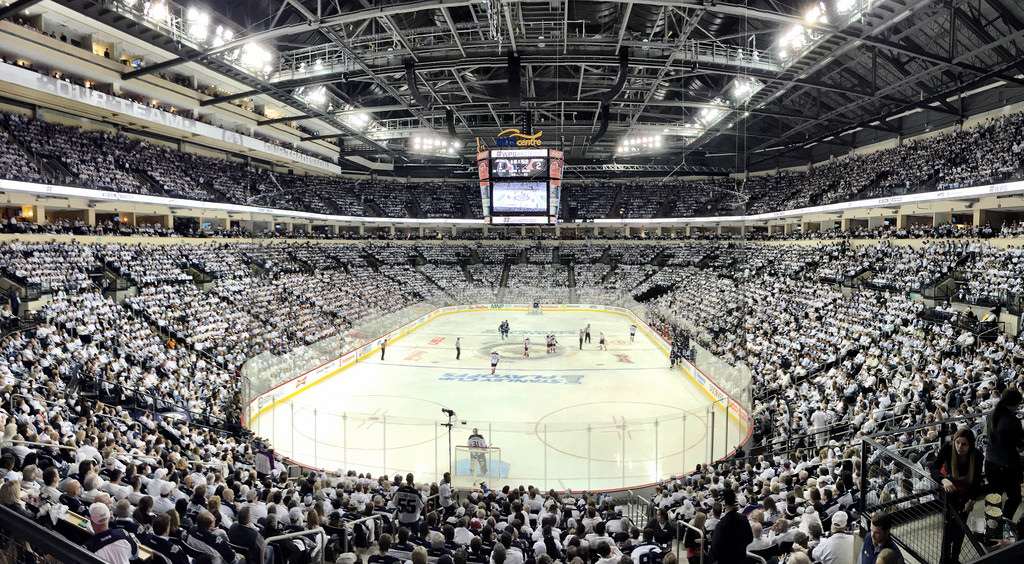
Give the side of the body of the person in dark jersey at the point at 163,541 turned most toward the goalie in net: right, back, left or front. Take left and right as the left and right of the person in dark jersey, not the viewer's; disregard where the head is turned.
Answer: front

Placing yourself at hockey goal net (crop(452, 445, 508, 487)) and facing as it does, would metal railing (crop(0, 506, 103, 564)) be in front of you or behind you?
behind

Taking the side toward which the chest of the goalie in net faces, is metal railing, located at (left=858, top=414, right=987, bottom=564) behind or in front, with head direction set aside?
behind

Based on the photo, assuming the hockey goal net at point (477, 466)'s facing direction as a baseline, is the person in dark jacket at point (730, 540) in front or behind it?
behind

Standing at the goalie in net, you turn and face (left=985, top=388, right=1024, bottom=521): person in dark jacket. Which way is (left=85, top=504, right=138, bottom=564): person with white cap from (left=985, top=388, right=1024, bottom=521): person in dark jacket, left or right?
right

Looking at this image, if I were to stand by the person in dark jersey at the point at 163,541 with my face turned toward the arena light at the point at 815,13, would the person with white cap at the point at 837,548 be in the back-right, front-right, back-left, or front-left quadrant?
front-right

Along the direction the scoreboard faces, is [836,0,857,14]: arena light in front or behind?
in front

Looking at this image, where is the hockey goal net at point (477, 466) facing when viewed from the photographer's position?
facing away from the viewer

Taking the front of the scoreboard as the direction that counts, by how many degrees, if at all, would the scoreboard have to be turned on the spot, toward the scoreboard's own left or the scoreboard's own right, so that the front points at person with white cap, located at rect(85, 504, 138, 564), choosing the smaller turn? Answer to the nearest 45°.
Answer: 0° — it already faces them

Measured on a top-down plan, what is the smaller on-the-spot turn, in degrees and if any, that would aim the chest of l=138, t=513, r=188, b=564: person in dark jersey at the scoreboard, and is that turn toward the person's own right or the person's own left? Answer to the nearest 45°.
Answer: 0° — they already face it

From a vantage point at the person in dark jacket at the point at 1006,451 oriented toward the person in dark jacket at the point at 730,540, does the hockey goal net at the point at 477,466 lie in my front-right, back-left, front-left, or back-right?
front-right

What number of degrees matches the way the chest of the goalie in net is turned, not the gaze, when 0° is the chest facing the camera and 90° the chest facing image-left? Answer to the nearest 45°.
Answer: approximately 180°

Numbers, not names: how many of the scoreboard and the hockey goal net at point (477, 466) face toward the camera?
1

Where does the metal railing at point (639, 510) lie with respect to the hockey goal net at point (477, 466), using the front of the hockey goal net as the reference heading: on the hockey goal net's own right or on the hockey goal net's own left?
on the hockey goal net's own right

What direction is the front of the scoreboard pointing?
toward the camera

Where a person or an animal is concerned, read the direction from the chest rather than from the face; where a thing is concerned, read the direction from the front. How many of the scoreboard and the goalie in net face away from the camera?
1

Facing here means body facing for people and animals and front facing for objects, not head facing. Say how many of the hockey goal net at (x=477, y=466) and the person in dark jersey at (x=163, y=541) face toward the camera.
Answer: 0

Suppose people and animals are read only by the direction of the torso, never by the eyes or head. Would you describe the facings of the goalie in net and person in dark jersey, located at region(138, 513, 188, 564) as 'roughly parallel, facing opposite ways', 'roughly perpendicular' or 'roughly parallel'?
roughly parallel
